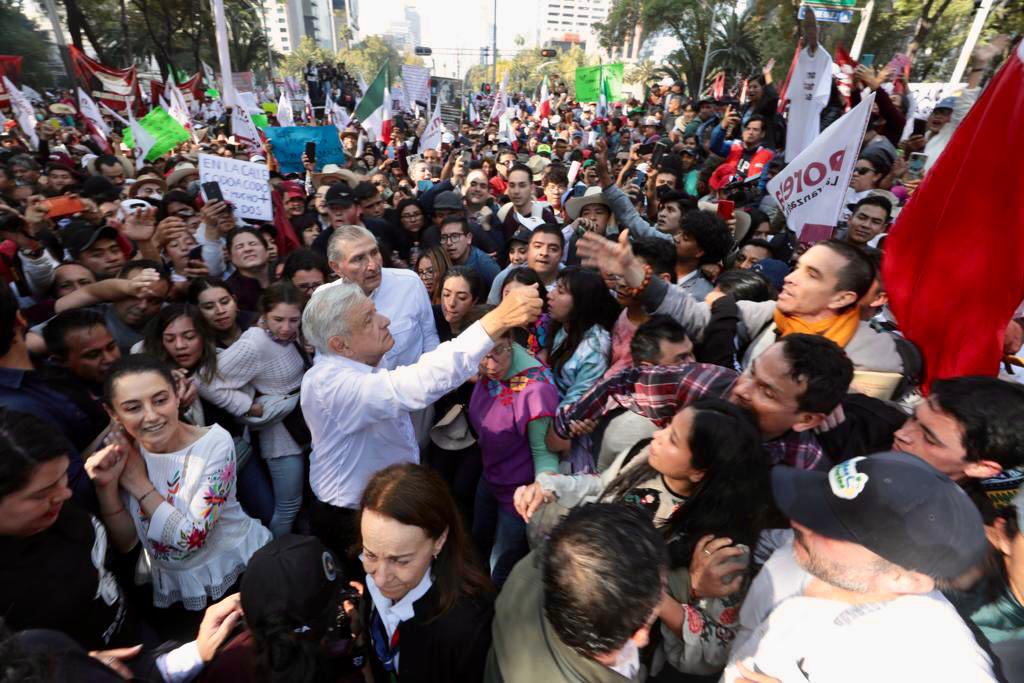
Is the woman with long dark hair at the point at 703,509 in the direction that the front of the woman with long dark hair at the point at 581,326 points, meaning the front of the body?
no

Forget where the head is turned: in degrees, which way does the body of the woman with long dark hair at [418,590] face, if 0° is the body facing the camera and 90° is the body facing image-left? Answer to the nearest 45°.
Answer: approximately 45°

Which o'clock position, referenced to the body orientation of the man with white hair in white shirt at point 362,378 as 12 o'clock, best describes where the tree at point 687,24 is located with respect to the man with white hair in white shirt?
The tree is roughly at 10 o'clock from the man with white hair in white shirt.

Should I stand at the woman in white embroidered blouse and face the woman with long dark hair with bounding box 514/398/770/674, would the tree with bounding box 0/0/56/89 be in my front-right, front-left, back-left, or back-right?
back-left

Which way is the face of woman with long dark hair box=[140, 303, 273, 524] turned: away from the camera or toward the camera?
toward the camera

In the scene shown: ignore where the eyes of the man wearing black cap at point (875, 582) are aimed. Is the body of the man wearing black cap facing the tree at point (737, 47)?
no

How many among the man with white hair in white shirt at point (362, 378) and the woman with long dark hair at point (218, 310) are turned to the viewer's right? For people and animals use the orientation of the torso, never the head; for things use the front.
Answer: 1

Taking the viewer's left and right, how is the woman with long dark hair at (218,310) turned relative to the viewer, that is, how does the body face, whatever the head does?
facing the viewer

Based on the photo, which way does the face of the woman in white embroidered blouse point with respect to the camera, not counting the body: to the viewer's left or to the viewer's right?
to the viewer's right

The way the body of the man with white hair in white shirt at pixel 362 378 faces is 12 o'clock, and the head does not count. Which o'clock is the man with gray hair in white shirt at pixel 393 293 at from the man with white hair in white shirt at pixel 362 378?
the man with gray hair in white shirt at pixel 393 293 is roughly at 9 o'clock from the man with white hair in white shirt at pixel 362 378.

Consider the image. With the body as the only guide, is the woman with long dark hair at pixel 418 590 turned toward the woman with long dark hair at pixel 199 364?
no

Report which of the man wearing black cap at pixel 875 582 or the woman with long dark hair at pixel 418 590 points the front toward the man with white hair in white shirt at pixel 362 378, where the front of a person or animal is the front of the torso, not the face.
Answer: the man wearing black cap

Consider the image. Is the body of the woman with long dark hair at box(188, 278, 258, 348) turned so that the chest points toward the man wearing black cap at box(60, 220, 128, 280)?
no

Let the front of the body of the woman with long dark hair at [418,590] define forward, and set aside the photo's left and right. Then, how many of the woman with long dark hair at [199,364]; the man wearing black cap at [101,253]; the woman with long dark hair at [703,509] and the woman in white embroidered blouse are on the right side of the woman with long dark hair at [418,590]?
3

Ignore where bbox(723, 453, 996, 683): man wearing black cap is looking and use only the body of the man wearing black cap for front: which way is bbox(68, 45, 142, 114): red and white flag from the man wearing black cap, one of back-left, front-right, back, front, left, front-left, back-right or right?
front

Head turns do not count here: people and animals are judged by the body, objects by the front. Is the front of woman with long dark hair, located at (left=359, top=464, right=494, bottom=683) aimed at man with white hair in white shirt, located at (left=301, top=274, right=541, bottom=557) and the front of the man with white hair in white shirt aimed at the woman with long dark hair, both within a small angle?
no

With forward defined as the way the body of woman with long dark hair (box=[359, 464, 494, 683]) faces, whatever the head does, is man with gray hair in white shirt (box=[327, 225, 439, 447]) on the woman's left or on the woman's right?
on the woman's right

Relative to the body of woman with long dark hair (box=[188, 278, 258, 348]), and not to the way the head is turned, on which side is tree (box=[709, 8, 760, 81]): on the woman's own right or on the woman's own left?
on the woman's own left

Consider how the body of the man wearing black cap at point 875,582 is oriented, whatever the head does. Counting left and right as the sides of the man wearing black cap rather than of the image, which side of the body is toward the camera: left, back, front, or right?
left

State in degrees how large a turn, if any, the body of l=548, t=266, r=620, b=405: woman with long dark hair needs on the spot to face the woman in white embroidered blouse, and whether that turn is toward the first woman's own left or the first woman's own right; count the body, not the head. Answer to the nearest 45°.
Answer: approximately 45° to the first woman's own left
